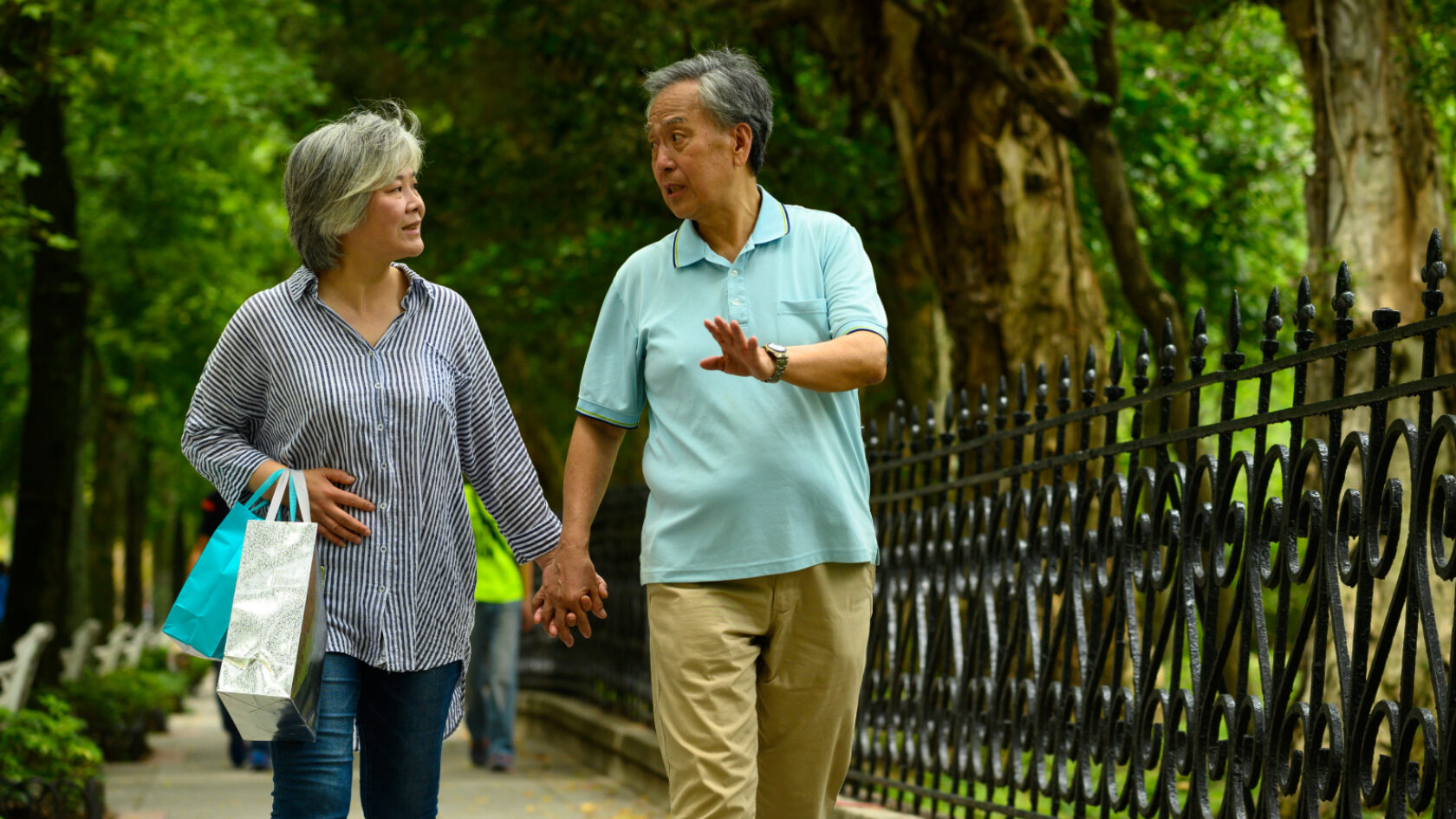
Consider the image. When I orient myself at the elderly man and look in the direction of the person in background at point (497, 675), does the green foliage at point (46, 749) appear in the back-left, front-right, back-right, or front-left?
front-left

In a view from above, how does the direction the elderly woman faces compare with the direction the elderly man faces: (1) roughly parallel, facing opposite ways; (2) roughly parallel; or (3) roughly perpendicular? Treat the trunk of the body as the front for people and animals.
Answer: roughly parallel

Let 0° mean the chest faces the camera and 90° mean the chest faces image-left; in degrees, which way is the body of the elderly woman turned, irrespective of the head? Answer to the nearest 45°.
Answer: approximately 0°

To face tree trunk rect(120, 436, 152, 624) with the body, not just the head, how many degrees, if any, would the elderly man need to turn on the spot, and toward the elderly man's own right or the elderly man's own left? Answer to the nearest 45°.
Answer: approximately 180°

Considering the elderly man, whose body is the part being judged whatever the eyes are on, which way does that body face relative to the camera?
toward the camera

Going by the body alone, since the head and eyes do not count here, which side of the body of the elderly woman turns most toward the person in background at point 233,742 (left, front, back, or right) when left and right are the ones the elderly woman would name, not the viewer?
back

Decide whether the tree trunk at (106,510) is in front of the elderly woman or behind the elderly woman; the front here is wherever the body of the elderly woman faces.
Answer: behind

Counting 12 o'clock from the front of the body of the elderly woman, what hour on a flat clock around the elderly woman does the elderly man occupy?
The elderly man is roughly at 9 o'clock from the elderly woman.

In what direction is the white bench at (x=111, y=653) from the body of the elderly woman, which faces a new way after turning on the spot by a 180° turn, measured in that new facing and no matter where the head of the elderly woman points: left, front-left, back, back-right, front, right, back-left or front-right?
front

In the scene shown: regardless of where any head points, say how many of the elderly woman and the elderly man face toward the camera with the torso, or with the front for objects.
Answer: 2
